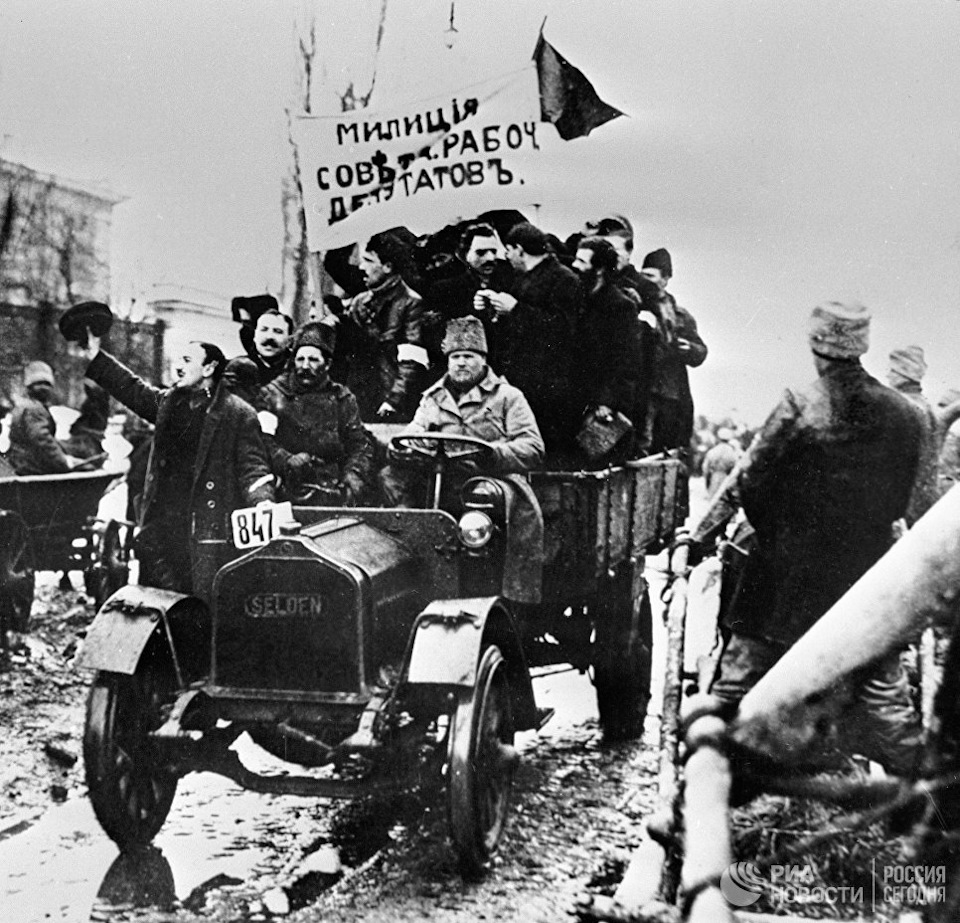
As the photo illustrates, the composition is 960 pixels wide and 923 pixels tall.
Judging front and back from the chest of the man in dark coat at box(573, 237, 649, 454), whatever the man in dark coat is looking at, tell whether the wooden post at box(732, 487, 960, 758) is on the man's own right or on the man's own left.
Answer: on the man's own left

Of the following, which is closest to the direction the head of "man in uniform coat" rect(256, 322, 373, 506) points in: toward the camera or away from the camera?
toward the camera

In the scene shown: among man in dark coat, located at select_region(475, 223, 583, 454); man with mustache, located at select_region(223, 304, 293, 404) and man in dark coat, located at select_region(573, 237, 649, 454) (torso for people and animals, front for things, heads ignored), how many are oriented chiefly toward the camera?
1

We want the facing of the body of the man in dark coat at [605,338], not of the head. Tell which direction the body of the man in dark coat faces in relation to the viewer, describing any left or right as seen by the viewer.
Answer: facing to the left of the viewer

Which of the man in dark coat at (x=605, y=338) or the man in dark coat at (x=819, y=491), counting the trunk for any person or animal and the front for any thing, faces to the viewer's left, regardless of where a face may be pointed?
the man in dark coat at (x=605, y=338)

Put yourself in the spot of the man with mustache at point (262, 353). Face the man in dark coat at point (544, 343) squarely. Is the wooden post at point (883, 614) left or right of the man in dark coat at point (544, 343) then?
right

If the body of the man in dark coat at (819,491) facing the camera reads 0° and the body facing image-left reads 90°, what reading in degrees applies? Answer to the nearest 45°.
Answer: approximately 180°

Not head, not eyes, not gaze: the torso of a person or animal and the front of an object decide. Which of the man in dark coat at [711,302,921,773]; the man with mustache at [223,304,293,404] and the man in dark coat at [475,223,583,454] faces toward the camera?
the man with mustache

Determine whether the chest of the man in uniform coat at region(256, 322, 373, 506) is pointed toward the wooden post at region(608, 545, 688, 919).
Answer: no

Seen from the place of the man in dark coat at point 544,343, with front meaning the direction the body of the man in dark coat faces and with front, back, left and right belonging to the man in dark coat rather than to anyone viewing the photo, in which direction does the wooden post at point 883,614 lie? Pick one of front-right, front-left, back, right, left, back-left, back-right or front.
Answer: left

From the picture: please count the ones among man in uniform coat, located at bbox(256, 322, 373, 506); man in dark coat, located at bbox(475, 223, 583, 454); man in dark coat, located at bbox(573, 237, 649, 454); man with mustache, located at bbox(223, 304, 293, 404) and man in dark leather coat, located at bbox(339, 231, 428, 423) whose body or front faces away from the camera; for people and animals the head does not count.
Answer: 0

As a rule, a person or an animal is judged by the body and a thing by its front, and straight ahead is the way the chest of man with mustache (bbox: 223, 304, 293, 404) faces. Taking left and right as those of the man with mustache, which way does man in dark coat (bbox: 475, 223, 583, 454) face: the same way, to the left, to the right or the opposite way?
to the right

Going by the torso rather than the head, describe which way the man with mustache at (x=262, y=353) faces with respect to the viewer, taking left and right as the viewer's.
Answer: facing the viewer

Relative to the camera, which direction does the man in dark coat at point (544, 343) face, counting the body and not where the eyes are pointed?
to the viewer's left

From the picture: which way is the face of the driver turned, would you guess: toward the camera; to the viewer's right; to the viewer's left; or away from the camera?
toward the camera

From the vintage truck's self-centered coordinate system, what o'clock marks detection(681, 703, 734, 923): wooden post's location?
The wooden post is roughly at 10 o'clock from the vintage truck.

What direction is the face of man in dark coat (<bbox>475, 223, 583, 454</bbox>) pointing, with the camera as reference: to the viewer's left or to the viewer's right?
to the viewer's left
